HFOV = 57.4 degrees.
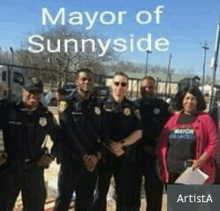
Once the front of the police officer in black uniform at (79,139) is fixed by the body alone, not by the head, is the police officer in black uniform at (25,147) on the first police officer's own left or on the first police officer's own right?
on the first police officer's own right

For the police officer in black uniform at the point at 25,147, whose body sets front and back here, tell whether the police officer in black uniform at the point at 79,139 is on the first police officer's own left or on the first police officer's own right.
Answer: on the first police officer's own left

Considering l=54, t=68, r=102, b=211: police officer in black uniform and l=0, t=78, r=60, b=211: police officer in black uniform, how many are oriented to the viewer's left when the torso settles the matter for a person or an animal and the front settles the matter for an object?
0

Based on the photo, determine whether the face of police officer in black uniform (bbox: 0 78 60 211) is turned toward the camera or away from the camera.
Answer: toward the camera

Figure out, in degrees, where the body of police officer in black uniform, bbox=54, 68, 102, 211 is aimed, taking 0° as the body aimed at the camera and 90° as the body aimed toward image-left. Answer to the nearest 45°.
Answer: approximately 315°

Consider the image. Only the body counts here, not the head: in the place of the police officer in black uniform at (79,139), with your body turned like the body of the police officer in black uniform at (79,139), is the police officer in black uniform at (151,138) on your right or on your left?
on your left

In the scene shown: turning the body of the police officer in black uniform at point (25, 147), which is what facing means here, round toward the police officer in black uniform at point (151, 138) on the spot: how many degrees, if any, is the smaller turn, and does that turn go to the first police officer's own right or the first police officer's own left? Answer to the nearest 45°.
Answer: approximately 90° to the first police officer's own left

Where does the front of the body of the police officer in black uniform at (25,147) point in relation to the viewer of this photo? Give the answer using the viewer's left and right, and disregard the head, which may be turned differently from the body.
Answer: facing the viewer

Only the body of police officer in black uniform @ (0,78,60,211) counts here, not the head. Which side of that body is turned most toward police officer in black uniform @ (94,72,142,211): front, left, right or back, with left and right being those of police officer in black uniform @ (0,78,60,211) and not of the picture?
left
